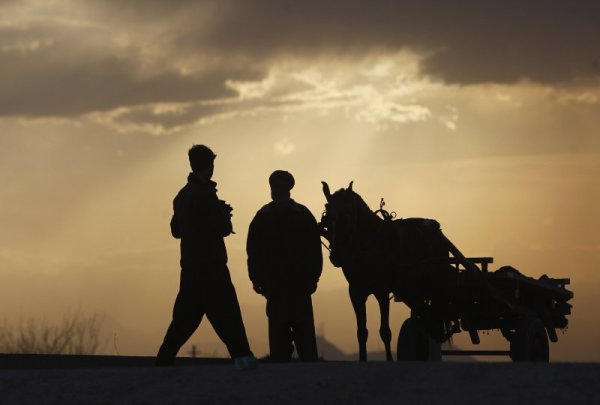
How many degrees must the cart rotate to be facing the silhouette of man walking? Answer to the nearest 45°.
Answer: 0° — it already faces them

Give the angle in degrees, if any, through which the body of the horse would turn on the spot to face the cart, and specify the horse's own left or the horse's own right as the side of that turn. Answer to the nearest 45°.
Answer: approximately 180°

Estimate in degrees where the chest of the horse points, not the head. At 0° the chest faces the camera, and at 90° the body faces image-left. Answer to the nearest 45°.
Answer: approximately 45°

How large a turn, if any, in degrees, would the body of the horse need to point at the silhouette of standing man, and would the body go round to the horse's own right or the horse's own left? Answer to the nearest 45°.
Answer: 0° — it already faces them

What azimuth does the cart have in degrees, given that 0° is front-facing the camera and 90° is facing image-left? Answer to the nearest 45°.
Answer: approximately 45°

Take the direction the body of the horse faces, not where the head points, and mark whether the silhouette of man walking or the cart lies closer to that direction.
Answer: the silhouette of man walking

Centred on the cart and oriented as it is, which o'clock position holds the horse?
The horse is roughly at 12 o'clock from the cart.

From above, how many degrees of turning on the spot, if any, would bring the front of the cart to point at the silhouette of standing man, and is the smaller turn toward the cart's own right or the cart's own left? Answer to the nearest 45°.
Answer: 0° — it already faces them
